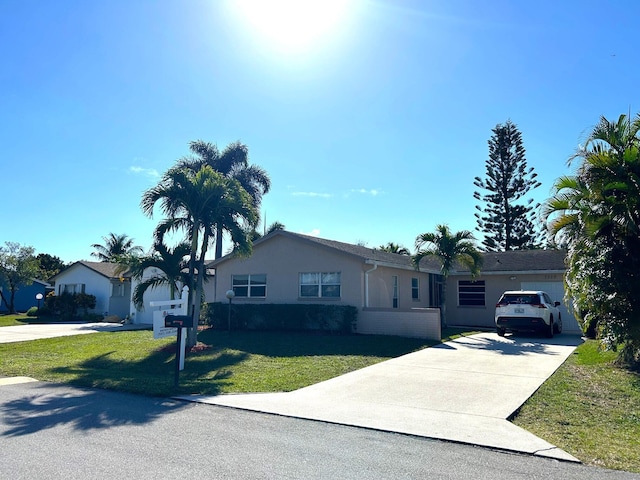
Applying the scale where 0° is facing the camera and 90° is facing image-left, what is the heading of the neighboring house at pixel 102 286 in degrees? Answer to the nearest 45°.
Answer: approximately 0°

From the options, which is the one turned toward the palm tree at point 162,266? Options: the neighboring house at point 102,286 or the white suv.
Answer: the neighboring house

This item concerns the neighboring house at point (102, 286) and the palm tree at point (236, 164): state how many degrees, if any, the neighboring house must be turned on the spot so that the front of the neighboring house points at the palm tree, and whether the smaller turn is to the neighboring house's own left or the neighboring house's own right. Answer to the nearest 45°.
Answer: approximately 90° to the neighboring house's own left

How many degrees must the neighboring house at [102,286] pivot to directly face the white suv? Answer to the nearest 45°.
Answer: approximately 45° to its left

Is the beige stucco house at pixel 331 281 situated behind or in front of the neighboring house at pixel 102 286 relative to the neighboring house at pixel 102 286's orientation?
in front

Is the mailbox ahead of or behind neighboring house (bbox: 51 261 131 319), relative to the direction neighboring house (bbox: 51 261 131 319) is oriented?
ahead
